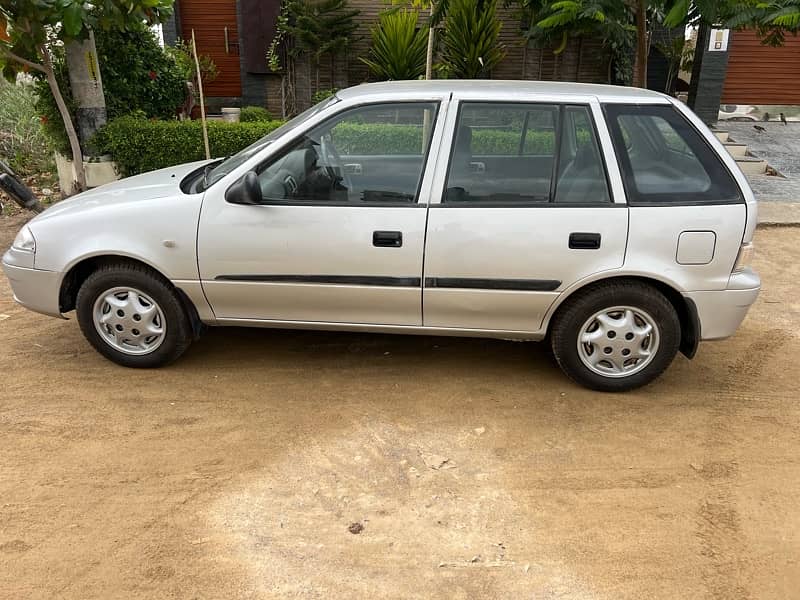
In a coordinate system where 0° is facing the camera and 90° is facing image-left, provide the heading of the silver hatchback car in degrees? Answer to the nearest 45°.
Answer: approximately 90°

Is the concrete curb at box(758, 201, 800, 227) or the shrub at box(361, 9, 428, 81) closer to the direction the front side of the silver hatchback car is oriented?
the shrub

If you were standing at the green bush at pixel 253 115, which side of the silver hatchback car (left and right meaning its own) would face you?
right

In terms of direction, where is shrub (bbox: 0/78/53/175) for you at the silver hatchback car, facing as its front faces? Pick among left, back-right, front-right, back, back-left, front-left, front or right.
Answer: front-right

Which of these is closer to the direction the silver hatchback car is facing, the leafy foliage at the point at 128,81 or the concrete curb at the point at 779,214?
the leafy foliage

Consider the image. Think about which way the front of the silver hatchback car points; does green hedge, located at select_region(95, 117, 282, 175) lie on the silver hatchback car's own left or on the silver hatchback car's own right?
on the silver hatchback car's own right

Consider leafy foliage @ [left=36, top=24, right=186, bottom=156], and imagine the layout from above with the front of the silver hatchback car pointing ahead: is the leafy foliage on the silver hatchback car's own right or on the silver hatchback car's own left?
on the silver hatchback car's own right

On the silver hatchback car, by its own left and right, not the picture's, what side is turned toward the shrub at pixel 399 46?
right

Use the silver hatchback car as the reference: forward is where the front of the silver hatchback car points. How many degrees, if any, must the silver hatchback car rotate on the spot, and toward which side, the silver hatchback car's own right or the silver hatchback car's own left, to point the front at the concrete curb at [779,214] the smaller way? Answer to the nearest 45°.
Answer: approximately 135° to the silver hatchback car's own right
